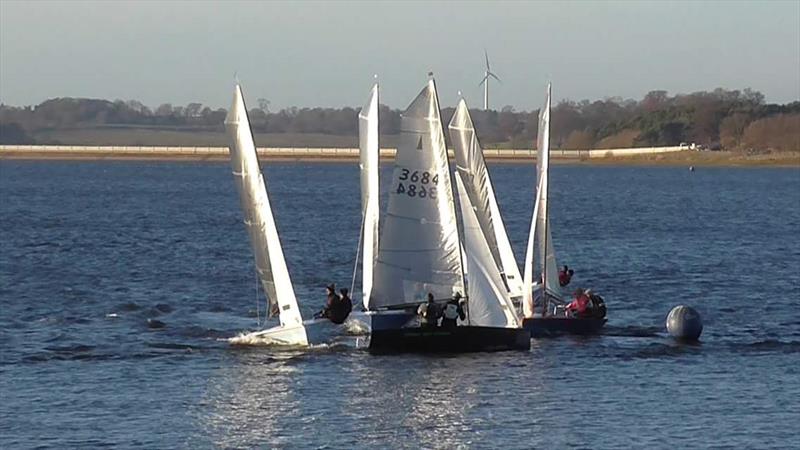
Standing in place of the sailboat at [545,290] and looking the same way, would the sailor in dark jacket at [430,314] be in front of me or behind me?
in front

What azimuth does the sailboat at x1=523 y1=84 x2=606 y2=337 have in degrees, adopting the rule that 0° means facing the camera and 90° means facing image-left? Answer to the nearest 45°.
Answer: approximately 45°

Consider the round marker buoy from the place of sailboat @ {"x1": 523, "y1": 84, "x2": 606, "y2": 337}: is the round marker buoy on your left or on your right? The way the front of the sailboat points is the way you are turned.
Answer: on your left

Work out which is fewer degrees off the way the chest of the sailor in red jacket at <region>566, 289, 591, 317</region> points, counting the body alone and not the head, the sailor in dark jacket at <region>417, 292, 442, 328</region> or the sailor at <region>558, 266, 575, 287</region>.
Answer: the sailor in dark jacket

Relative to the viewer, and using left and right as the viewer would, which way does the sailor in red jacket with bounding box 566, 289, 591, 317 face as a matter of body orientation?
facing to the left of the viewer

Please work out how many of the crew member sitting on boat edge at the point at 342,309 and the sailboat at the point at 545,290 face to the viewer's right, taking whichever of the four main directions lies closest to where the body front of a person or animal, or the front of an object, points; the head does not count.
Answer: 0
